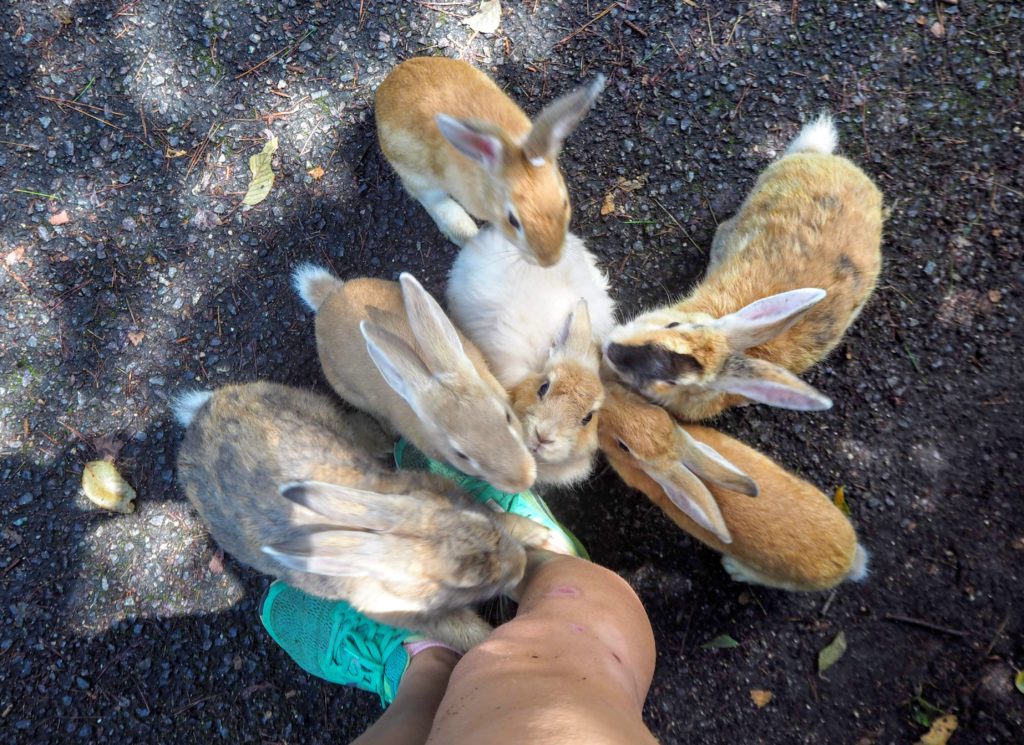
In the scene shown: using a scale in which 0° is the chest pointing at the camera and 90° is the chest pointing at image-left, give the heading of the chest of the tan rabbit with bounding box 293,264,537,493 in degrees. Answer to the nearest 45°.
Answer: approximately 315°

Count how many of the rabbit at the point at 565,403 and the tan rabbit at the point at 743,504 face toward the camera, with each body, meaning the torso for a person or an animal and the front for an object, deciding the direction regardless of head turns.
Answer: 1

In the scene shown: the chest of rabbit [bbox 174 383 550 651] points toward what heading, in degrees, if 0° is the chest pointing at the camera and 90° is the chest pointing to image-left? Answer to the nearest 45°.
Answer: approximately 315°

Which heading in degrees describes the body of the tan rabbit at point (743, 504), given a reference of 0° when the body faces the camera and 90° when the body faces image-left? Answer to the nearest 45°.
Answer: approximately 135°
